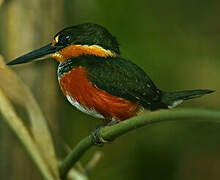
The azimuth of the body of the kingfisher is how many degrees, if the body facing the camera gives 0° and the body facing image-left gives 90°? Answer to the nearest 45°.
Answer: approximately 90°
